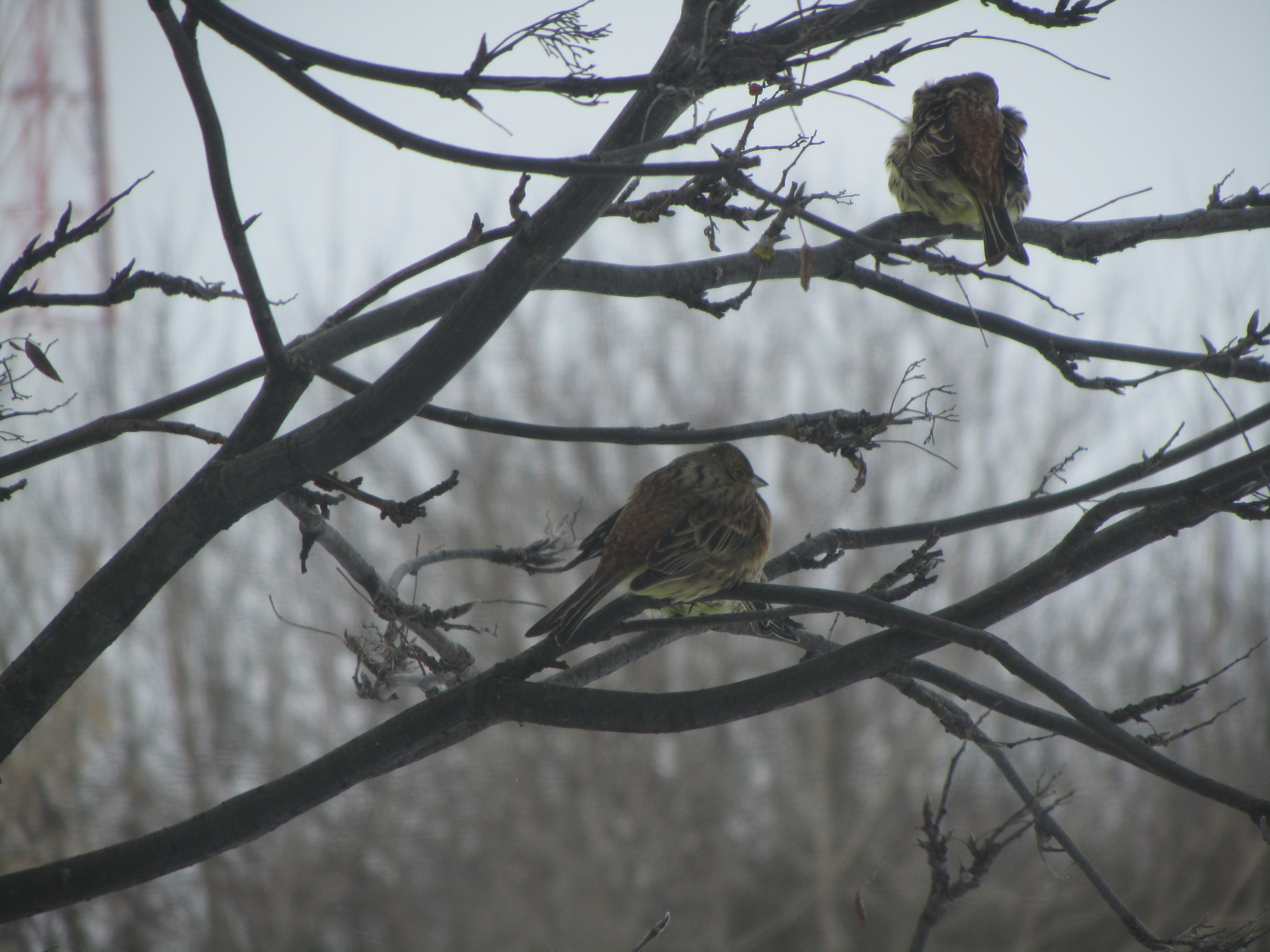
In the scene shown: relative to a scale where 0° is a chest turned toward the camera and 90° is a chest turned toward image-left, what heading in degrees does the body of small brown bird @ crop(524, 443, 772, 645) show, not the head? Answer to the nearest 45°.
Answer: approximately 225°

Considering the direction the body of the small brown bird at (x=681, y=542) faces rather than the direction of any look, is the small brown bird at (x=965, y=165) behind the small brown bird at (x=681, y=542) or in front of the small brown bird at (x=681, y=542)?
in front
